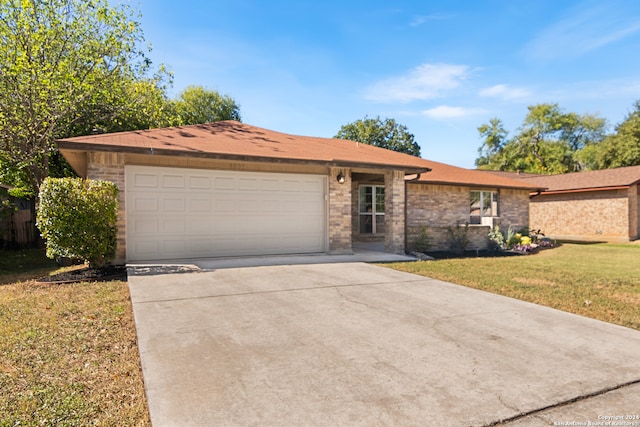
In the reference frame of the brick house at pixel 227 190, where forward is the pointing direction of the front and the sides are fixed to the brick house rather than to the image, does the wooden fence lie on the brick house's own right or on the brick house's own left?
on the brick house's own right

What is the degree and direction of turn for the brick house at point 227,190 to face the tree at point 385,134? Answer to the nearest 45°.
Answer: approximately 180°

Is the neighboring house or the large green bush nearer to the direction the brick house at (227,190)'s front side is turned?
the large green bush

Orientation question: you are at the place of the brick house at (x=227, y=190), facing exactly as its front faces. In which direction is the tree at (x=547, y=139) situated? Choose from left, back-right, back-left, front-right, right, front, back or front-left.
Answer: back-left

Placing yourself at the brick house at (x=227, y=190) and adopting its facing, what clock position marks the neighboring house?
The neighboring house is roughly at 8 o'clock from the brick house.

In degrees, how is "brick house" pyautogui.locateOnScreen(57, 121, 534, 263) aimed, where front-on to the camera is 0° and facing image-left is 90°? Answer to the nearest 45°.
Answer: approximately 0°

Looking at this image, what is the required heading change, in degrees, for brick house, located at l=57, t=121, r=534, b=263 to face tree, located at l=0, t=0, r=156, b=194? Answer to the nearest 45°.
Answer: approximately 90° to its right

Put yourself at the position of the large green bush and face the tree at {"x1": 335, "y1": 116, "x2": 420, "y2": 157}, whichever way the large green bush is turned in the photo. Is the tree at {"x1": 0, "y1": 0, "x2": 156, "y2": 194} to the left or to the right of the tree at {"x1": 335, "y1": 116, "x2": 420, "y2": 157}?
left

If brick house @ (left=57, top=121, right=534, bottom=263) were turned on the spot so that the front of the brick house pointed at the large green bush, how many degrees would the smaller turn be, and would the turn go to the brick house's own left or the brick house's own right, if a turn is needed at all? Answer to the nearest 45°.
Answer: approximately 45° to the brick house's own right

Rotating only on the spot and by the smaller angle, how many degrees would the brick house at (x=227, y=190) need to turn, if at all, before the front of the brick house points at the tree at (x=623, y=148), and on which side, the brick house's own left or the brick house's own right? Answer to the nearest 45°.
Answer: approximately 135° to the brick house's own left
